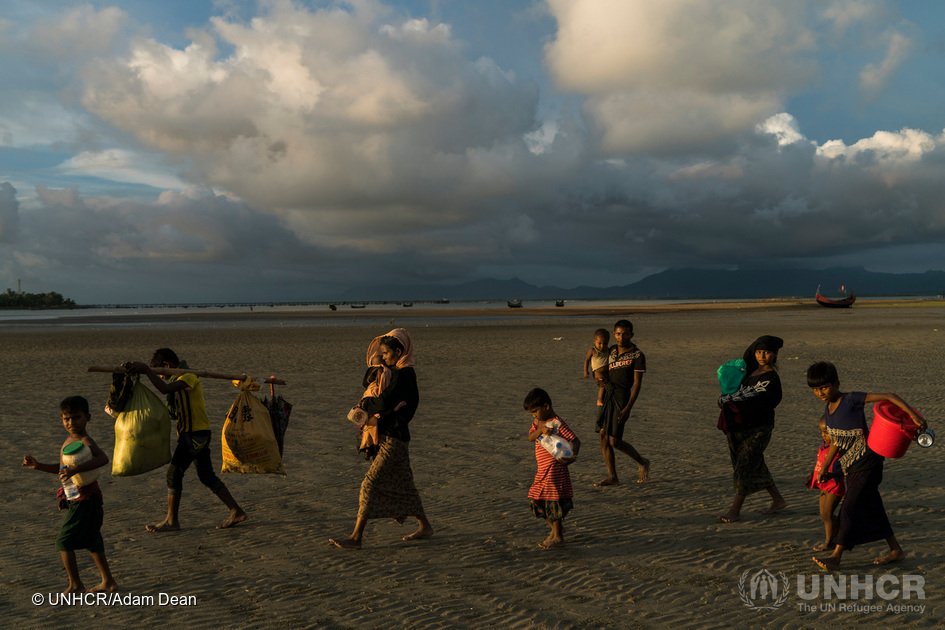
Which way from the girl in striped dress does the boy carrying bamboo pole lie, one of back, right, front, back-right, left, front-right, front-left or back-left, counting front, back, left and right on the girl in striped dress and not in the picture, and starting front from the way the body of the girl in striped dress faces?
front-right

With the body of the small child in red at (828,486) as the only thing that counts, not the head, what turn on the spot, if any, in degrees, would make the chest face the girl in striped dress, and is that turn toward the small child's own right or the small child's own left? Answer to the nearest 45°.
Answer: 0° — they already face them

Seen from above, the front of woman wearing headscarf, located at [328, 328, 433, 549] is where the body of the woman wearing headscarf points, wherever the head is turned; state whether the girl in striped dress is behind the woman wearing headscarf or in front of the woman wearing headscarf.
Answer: behind

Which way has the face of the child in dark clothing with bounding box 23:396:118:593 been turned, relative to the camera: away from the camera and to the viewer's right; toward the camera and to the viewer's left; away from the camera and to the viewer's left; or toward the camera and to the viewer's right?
toward the camera and to the viewer's left

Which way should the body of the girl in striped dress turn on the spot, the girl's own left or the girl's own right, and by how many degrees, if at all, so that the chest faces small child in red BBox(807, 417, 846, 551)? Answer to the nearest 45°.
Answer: approximately 135° to the girl's own left

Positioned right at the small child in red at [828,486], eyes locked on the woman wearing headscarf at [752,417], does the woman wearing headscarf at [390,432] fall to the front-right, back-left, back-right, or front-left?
front-left

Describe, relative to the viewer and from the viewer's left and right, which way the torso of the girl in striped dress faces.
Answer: facing the viewer and to the left of the viewer

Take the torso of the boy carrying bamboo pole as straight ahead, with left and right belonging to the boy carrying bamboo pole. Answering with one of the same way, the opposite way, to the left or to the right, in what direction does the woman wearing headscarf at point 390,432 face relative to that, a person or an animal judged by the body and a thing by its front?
the same way

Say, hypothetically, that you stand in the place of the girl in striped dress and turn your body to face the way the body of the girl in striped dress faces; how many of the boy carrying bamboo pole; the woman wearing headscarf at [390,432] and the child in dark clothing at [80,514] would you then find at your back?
0

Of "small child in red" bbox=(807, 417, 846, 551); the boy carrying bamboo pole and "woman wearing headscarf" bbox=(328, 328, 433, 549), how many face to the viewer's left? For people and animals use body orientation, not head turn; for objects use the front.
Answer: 3

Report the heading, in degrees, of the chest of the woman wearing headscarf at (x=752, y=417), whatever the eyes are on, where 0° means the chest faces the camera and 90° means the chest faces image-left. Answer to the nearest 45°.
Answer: approximately 45°

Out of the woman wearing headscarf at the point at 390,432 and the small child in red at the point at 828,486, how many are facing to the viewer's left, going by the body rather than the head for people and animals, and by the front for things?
2

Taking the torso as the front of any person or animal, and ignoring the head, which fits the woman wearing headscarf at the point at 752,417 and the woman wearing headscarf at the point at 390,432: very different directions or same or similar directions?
same or similar directions

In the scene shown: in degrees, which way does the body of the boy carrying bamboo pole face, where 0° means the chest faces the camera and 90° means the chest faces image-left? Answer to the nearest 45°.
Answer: approximately 90°

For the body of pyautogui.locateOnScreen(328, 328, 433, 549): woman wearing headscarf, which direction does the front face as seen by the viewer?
to the viewer's left

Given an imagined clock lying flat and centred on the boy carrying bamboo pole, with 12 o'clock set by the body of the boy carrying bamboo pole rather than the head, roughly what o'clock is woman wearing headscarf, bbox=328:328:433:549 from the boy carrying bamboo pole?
The woman wearing headscarf is roughly at 7 o'clock from the boy carrying bamboo pole.
